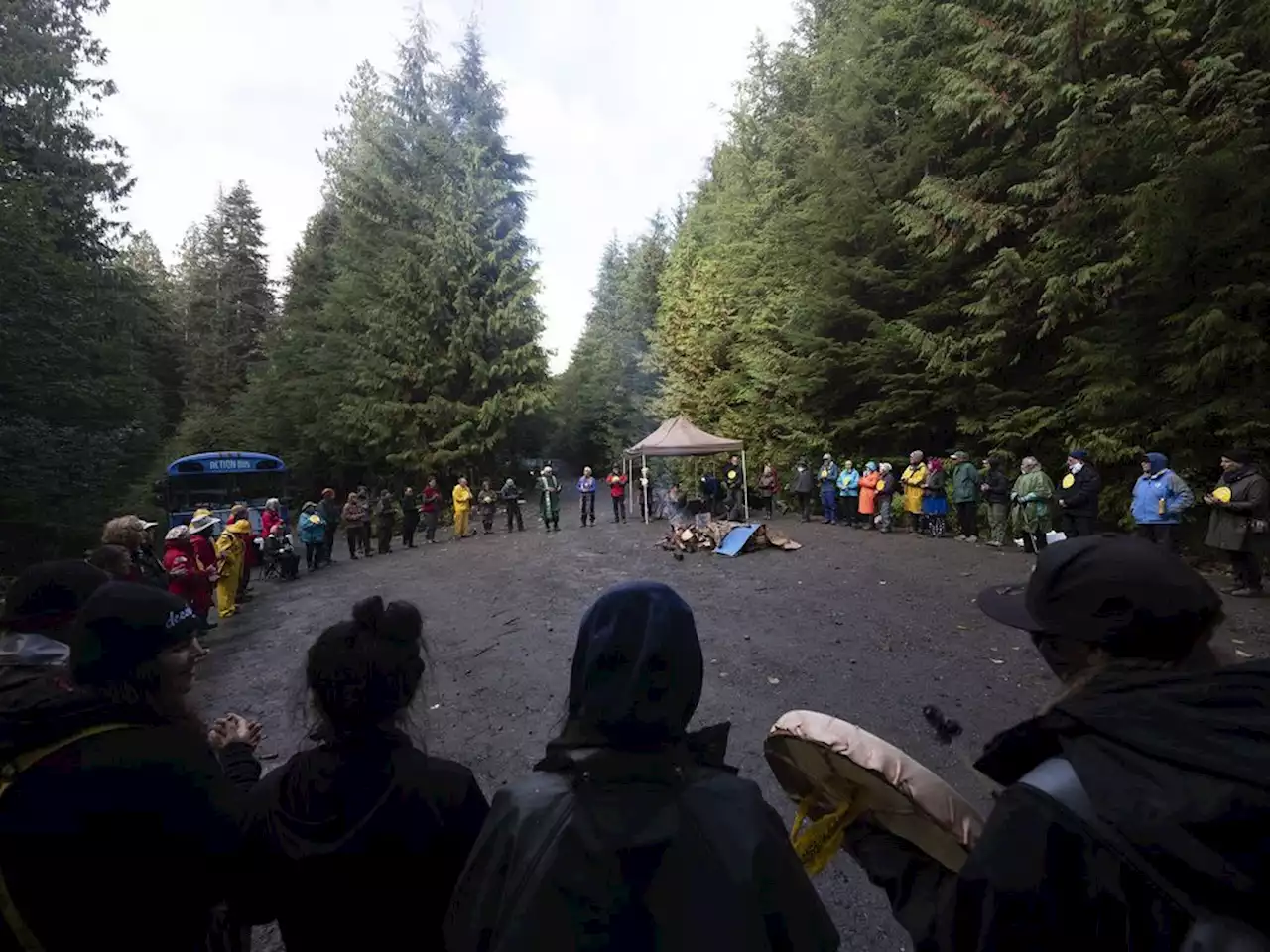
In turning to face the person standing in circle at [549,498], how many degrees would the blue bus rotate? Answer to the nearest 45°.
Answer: approximately 45° to its left

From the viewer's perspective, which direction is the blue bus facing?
toward the camera

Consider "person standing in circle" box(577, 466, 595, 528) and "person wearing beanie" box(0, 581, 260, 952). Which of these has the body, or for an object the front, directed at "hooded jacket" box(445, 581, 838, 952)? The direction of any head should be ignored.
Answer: the person standing in circle

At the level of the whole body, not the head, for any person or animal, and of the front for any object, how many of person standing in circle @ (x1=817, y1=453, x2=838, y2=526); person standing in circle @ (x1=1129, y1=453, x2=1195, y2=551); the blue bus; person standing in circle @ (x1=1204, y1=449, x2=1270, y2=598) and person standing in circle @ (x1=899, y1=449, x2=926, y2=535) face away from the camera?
0

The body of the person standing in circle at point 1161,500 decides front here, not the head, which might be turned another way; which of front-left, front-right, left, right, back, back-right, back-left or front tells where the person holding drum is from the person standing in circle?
front-left

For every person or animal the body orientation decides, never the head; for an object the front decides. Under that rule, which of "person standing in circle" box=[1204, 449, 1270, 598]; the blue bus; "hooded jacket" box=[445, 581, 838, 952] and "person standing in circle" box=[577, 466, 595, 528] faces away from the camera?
the hooded jacket

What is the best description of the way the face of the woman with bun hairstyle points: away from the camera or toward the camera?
away from the camera

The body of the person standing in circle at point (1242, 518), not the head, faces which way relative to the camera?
to the viewer's left

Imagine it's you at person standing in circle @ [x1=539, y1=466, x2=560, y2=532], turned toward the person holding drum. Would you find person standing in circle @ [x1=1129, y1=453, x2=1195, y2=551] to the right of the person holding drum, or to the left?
left

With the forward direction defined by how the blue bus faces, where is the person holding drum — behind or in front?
in front

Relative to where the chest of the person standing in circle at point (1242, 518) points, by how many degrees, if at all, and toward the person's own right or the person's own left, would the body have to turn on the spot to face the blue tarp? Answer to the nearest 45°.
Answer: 0° — they already face it

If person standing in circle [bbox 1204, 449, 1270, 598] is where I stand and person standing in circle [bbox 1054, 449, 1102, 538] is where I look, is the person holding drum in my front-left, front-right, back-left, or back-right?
back-left

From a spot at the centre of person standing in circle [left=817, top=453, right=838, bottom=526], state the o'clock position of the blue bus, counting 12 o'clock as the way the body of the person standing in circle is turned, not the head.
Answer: The blue bus is roughly at 1 o'clock from the person standing in circle.

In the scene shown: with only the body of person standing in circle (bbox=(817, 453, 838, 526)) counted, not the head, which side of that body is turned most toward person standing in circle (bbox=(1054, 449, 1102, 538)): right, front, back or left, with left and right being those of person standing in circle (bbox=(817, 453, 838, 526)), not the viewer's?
left

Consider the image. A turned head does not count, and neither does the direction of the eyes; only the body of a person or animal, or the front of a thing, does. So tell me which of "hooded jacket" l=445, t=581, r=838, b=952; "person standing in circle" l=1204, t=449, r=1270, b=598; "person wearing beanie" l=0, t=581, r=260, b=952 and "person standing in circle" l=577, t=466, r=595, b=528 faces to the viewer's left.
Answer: "person standing in circle" l=1204, t=449, r=1270, b=598

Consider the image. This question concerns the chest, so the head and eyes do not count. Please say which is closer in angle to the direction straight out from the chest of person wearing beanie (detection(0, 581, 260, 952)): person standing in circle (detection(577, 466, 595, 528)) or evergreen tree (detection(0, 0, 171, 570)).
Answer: the person standing in circle

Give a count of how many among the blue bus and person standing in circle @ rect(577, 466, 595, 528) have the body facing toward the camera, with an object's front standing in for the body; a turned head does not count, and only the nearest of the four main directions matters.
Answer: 2

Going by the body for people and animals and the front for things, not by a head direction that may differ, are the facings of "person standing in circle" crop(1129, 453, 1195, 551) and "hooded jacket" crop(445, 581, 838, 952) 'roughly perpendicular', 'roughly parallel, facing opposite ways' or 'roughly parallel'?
roughly perpendicular

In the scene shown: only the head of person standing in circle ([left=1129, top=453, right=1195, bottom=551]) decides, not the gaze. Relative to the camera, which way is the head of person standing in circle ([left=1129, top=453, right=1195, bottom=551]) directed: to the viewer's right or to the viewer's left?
to the viewer's left

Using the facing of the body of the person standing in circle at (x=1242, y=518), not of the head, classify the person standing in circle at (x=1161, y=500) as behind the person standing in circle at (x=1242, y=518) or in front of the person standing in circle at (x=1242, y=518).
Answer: in front

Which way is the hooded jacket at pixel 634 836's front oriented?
away from the camera

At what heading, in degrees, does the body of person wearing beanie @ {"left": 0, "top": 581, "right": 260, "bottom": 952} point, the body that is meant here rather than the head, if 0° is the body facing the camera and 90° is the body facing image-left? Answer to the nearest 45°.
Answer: approximately 225°

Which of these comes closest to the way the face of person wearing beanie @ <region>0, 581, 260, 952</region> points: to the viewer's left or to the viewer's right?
to the viewer's right

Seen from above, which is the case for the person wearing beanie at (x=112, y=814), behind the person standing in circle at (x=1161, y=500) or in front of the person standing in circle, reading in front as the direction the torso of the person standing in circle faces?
in front
